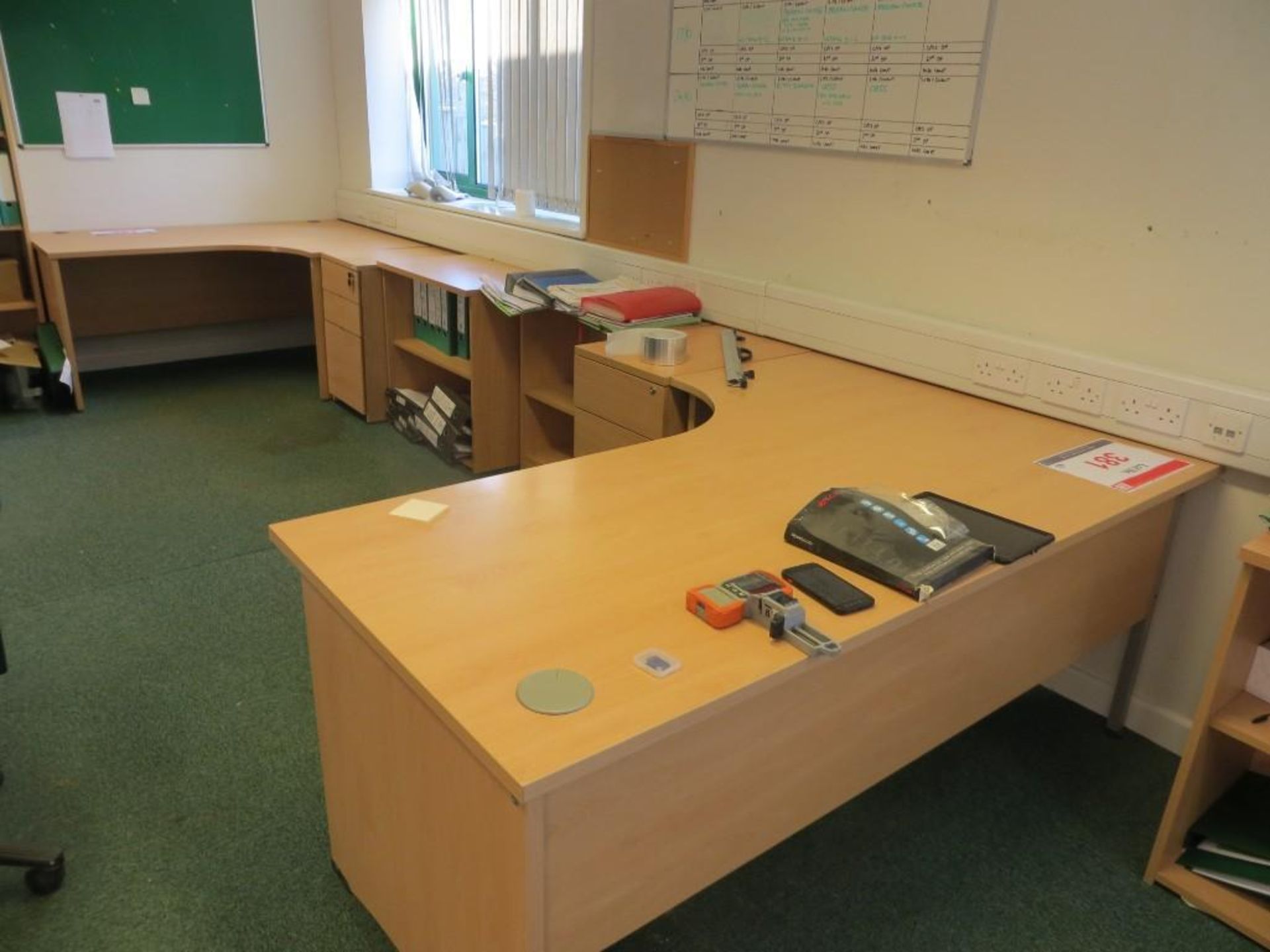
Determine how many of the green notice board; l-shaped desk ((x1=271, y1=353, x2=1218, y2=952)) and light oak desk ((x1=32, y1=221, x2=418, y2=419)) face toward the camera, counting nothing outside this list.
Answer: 2

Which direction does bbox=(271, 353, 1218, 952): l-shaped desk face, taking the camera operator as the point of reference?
facing away from the viewer and to the left of the viewer

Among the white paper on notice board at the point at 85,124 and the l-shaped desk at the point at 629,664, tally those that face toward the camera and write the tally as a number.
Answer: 1

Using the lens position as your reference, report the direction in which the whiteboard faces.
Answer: facing the viewer and to the left of the viewer

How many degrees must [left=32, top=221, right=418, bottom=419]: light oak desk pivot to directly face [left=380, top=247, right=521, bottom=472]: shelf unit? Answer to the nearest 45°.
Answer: approximately 45° to its left

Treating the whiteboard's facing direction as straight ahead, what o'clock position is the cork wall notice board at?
The cork wall notice board is roughly at 3 o'clock from the whiteboard.

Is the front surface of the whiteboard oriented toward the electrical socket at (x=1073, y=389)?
no

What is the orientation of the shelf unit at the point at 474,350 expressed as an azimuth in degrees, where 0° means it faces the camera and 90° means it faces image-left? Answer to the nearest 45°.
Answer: approximately 45°

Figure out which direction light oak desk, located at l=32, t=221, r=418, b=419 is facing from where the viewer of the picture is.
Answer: facing the viewer

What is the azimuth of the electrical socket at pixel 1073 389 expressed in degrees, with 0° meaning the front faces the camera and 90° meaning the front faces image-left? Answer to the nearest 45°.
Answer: approximately 45°

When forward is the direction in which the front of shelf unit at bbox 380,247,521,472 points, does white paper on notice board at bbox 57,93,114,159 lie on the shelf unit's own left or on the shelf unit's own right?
on the shelf unit's own right

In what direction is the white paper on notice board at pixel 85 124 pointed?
toward the camera

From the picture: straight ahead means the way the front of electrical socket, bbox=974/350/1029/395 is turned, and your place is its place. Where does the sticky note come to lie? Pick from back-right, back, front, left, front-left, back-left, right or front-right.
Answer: front

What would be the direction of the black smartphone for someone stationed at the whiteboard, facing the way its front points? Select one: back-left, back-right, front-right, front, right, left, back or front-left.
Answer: front-left
